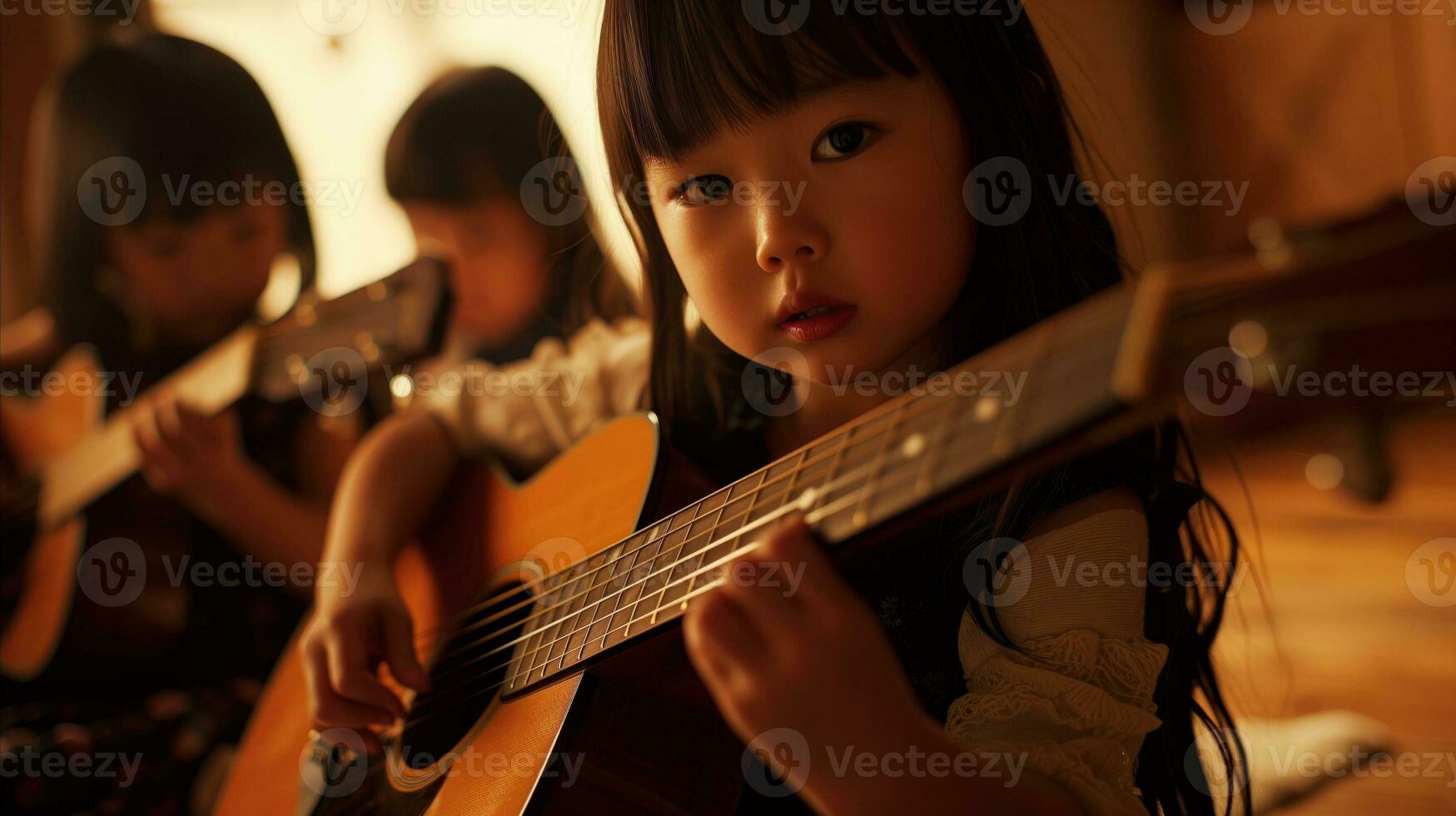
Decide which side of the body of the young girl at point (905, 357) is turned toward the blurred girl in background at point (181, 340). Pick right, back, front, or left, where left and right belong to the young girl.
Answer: right

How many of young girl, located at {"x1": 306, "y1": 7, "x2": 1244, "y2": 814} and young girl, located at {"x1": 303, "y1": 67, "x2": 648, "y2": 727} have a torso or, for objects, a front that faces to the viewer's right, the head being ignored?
0

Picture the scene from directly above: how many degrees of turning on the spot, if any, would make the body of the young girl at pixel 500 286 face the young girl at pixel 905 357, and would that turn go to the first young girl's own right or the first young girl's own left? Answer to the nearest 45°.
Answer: approximately 45° to the first young girl's own left

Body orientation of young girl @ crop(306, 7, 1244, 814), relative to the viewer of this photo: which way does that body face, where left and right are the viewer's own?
facing the viewer and to the left of the viewer

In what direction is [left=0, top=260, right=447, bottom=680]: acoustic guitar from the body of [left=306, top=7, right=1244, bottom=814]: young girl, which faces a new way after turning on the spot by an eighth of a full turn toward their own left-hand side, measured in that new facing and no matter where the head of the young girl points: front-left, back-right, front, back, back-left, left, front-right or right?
back-right

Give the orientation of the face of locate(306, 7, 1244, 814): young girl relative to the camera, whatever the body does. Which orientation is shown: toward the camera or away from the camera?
toward the camera
